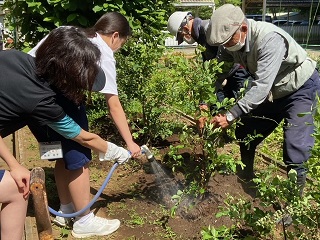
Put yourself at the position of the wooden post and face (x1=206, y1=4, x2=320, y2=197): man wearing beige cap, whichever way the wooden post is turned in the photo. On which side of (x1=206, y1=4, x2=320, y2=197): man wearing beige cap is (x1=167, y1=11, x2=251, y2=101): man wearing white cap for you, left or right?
left

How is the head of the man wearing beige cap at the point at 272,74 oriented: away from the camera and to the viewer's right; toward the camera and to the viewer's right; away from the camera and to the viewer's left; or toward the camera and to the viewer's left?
toward the camera and to the viewer's left

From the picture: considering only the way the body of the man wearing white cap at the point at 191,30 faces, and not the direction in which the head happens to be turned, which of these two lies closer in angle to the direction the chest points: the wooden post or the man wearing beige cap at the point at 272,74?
the wooden post

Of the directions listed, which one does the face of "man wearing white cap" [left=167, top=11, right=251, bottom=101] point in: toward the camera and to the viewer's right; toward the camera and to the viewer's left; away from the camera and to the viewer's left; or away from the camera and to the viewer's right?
toward the camera and to the viewer's left

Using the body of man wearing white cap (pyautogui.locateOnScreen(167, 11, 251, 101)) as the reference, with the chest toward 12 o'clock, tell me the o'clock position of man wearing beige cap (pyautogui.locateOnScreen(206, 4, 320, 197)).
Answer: man wearing beige cap (pyautogui.locateOnScreen(206, 4, 320, 197)) is roughly at 8 o'clock from man wearing white cap (pyautogui.locateOnScreen(167, 11, 251, 101)).

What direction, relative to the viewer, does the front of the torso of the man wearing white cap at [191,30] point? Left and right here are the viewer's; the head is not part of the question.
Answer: facing to the left of the viewer

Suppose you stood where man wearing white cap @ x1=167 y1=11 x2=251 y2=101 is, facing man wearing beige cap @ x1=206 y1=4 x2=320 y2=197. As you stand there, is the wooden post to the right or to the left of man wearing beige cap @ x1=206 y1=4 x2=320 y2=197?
right

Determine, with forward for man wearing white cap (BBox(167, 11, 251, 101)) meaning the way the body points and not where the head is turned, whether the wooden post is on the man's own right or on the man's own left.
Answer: on the man's own left
